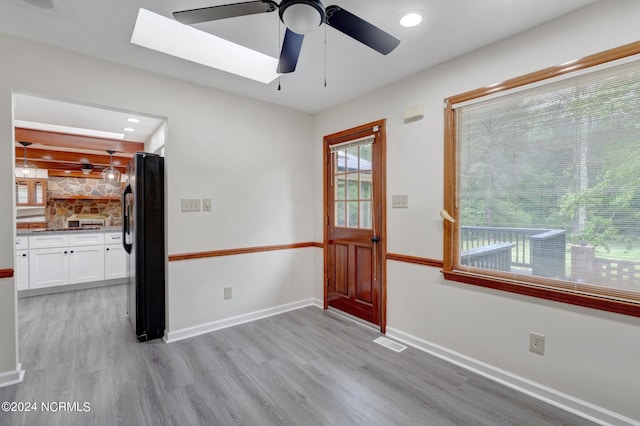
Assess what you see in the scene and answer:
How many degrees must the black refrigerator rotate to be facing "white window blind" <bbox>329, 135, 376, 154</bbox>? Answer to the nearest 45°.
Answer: approximately 180°

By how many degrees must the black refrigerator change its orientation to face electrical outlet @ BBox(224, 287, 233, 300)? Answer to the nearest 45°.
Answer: approximately 180°

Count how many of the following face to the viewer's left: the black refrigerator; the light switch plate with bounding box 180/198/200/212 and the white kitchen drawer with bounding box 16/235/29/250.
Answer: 1

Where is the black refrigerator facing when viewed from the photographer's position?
facing to the left of the viewer

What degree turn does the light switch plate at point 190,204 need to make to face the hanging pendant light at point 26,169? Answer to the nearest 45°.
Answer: approximately 135° to its right

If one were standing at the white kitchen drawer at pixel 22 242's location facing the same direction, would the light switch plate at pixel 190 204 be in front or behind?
in front

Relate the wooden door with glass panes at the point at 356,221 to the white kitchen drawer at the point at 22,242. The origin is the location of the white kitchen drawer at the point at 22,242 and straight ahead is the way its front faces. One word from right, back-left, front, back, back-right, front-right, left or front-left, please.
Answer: front-left

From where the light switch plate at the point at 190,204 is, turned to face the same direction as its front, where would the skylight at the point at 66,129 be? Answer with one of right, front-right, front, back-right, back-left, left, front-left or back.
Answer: back-right

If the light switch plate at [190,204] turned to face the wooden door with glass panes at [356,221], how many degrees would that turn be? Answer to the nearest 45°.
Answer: approximately 90° to its left

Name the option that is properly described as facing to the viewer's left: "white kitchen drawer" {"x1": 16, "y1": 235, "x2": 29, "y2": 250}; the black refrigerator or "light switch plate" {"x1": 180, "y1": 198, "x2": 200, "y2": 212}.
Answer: the black refrigerator

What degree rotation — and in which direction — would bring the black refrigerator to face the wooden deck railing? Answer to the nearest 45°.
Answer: approximately 135° to its left

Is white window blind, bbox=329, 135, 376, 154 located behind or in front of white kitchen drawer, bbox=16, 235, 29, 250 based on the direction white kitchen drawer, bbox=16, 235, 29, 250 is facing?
in front

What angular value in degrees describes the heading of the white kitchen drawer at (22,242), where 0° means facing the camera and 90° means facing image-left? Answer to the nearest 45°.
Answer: approximately 0°
